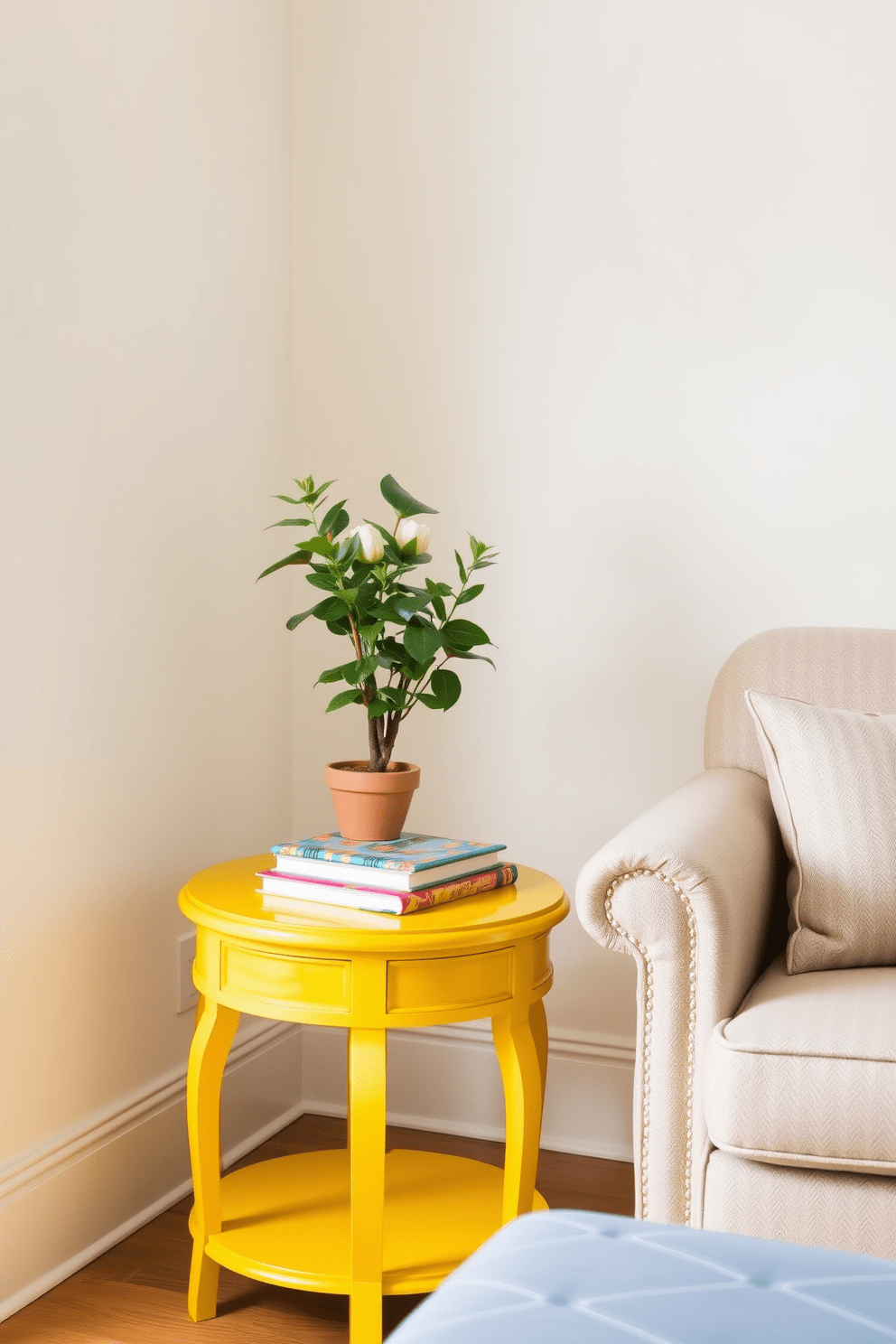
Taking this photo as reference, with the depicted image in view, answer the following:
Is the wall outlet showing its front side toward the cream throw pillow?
yes

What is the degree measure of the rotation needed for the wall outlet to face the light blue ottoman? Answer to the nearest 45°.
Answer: approximately 45° to its right

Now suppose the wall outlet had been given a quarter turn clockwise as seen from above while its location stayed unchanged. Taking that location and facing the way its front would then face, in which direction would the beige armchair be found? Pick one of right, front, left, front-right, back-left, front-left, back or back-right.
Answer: left

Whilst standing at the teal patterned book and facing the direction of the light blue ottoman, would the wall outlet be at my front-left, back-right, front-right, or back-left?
back-right

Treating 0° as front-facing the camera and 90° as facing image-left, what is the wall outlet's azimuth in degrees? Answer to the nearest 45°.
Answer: approximately 315°
